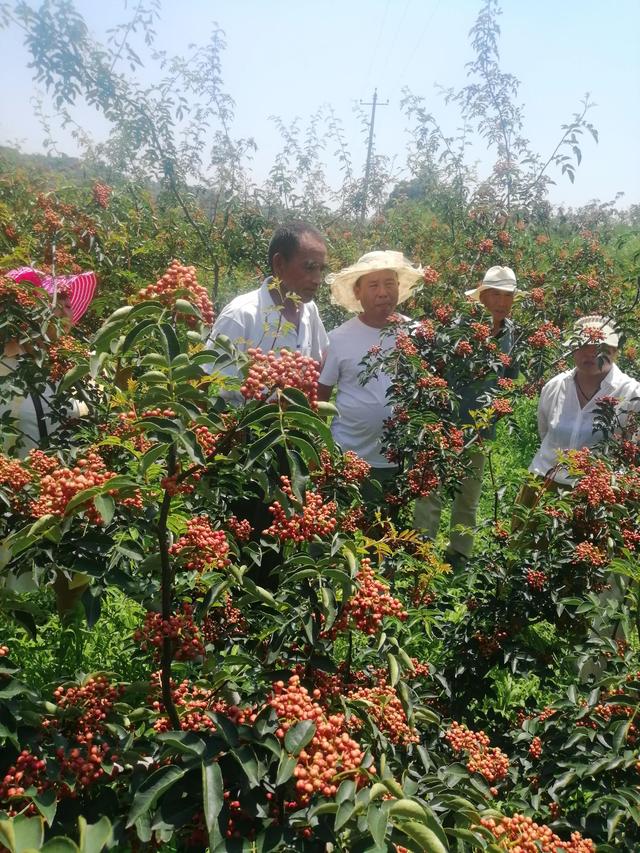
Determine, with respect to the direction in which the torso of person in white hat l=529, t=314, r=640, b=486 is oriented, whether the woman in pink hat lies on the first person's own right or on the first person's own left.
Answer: on the first person's own right

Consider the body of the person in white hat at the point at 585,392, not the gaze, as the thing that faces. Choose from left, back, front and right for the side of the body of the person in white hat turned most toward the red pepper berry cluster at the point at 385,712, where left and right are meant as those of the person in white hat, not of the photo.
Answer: front

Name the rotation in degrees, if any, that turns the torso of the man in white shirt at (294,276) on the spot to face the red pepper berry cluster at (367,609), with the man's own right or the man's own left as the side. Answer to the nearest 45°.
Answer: approximately 45° to the man's own right

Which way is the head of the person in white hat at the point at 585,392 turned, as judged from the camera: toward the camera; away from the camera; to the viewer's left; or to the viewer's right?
toward the camera

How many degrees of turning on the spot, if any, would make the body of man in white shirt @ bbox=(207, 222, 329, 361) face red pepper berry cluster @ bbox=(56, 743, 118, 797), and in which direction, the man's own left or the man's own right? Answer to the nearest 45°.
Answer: approximately 45° to the man's own right

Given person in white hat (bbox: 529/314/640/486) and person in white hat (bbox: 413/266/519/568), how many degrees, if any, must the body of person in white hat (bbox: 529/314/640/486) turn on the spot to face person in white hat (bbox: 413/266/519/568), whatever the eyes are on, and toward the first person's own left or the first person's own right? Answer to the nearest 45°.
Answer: approximately 135° to the first person's own right

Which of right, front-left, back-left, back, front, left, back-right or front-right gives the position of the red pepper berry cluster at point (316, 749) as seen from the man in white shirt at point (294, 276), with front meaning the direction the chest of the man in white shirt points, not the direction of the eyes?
front-right

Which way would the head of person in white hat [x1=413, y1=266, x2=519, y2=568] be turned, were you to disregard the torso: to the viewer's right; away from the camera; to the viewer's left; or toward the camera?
toward the camera

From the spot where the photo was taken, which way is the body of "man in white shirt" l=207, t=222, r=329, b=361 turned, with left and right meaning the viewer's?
facing the viewer and to the right of the viewer

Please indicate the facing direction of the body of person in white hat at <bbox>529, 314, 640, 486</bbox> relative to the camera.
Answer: toward the camera
